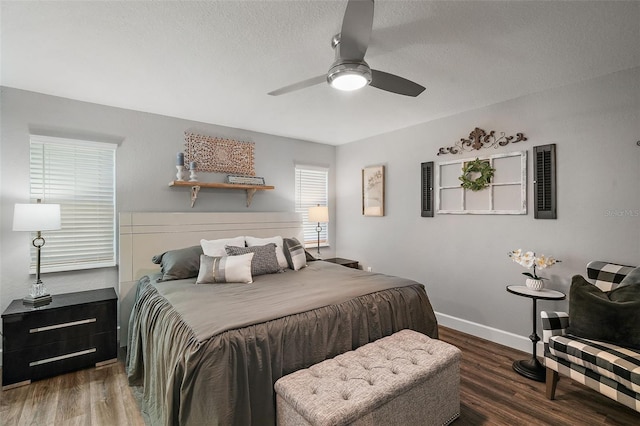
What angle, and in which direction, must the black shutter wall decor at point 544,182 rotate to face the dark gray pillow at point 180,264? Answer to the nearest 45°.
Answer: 0° — it already faces it

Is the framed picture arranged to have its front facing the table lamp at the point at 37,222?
yes

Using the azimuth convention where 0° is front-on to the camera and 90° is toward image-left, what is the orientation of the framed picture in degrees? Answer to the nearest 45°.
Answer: approximately 45°

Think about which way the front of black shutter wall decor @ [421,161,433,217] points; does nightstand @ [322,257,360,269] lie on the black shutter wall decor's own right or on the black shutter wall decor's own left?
on the black shutter wall decor's own right

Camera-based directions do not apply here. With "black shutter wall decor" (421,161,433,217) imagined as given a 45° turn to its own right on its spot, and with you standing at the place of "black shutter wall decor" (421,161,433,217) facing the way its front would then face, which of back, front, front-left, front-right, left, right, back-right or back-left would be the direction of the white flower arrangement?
back-left

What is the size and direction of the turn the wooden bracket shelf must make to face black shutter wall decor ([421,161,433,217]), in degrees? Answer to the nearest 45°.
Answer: approximately 45° to its left
